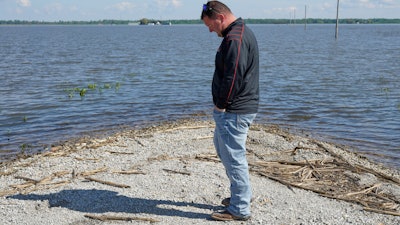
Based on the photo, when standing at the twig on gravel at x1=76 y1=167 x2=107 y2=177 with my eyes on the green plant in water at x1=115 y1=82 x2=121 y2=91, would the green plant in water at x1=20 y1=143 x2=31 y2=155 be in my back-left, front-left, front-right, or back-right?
front-left

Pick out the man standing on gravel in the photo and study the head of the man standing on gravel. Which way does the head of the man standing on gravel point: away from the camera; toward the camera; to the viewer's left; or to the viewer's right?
to the viewer's left

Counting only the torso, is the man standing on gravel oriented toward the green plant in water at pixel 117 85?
no

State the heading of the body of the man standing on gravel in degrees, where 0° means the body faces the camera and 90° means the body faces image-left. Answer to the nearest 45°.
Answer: approximately 90°
